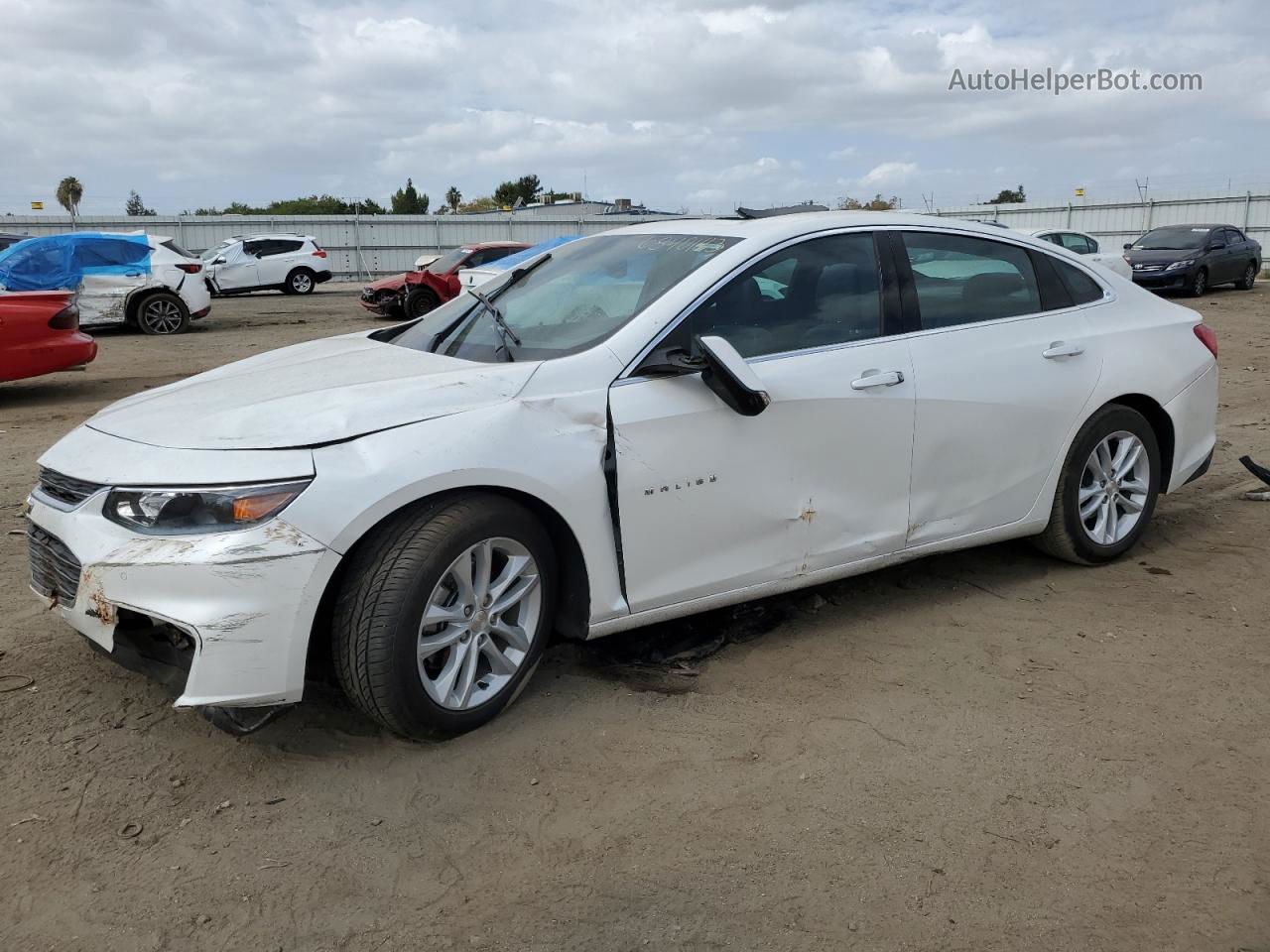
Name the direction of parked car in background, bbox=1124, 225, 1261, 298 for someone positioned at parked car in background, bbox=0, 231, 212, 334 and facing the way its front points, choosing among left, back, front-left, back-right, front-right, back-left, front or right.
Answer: back

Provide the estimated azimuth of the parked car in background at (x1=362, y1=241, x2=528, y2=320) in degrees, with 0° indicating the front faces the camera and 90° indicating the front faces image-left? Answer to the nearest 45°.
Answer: approximately 45°

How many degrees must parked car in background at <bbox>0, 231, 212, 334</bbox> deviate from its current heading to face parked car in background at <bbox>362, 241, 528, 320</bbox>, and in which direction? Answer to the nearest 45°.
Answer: approximately 180°

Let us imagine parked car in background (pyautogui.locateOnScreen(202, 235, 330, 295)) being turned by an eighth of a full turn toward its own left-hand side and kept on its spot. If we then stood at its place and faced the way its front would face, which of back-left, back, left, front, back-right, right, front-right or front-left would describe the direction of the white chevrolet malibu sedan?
front-left

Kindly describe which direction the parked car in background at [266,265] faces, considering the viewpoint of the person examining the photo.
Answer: facing to the left of the viewer

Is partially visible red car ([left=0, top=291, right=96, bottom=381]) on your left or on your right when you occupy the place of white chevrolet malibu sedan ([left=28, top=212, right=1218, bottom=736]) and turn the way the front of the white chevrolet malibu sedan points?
on your right

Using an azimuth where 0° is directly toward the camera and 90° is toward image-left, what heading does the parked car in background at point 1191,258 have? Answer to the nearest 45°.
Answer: approximately 45°

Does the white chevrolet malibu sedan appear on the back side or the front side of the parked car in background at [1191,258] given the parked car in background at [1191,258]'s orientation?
on the front side
